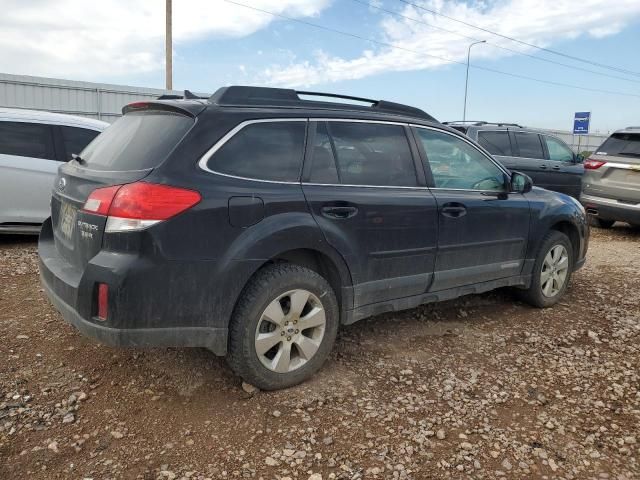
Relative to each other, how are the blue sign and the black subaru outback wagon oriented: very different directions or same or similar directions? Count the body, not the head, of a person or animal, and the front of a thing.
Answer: very different directions

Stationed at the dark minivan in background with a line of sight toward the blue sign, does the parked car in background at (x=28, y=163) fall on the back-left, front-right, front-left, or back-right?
back-left

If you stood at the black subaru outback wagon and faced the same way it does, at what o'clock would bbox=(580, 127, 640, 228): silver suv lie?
The silver suv is roughly at 12 o'clock from the black subaru outback wagon.

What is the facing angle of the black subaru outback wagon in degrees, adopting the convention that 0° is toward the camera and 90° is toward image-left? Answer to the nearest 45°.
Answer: approximately 225°

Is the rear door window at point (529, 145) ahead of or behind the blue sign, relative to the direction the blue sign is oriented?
ahead

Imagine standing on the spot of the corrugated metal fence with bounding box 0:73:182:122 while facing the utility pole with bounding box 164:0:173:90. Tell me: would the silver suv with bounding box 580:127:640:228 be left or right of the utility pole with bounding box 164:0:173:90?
right

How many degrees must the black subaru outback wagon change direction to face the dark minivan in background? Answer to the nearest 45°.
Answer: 0° — it already faces it

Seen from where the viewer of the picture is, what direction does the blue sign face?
facing the viewer

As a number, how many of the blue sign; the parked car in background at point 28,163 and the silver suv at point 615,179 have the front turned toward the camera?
1

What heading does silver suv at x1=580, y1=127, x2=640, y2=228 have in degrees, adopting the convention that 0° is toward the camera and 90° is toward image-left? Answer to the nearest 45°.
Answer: approximately 225°
